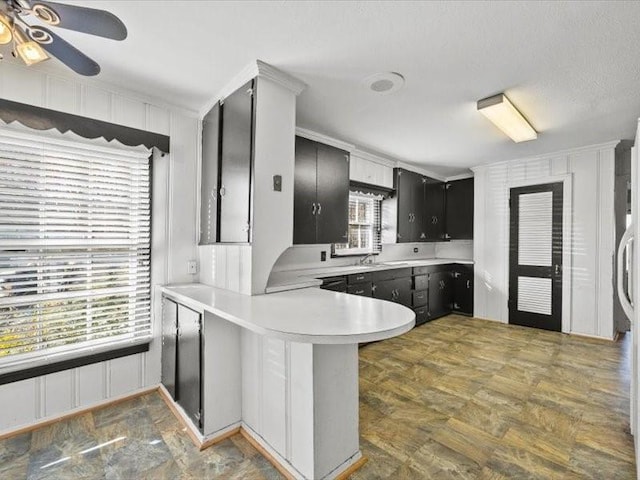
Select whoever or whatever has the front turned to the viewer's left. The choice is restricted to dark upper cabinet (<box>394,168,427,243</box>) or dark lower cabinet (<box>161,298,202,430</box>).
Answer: the dark lower cabinet

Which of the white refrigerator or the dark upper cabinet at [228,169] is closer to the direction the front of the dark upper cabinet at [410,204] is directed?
the white refrigerator

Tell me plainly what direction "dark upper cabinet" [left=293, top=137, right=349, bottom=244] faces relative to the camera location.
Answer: facing the viewer and to the right of the viewer

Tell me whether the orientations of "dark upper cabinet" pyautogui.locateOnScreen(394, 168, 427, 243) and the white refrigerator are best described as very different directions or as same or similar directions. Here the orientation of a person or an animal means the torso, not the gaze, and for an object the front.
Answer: very different directions

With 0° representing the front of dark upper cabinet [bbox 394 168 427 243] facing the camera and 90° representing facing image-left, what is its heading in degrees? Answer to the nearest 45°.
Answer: approximately 315°

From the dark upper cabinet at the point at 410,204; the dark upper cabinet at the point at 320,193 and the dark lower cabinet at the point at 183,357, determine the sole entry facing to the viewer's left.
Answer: the dark lower cabinet

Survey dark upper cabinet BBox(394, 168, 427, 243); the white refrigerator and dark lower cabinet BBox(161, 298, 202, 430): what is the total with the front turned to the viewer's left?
2

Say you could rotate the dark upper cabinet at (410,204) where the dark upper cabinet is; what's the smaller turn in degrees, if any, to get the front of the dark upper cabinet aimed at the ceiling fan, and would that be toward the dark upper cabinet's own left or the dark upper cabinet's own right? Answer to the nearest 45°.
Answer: approximately 45° to the dark upper cabinet's own right

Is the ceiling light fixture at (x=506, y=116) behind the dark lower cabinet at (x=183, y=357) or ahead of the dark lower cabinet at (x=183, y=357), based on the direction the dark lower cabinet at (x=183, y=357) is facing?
behind

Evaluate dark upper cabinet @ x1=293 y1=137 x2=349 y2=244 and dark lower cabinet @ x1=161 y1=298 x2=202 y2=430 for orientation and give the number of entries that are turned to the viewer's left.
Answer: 1

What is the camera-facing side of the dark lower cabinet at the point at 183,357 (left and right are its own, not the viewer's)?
left

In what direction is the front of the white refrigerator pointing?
to the viewer's left

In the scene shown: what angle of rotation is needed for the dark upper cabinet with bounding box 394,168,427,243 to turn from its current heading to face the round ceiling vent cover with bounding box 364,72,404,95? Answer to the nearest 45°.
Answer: approximately 45° to its right

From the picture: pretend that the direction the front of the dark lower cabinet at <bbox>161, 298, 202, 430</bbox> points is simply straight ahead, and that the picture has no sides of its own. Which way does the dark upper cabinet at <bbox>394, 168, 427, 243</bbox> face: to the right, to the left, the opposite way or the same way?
to the left
